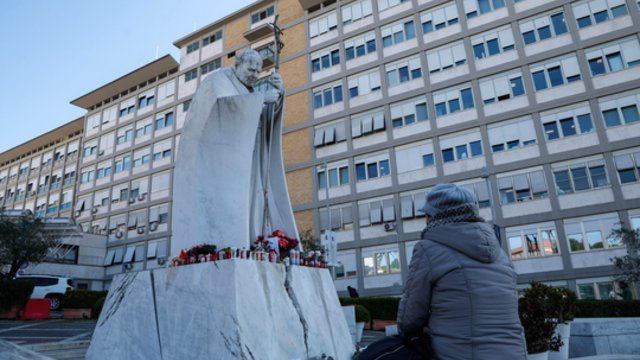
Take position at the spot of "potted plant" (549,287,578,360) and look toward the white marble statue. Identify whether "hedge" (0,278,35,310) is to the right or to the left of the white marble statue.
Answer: right

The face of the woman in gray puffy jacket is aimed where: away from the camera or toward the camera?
away from the camera

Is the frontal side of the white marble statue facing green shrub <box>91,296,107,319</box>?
no

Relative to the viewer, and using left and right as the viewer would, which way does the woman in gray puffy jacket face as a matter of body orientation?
facing away from the viewer and to the left of the viewer

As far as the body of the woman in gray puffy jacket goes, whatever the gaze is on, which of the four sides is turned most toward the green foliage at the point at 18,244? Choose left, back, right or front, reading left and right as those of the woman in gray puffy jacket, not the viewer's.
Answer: front

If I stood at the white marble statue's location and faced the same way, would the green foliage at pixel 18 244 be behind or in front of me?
behind

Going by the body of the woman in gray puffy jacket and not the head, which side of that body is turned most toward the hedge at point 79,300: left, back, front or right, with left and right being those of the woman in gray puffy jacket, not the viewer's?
front

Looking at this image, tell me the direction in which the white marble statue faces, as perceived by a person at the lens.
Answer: facing the viewer and to the right of the viewer

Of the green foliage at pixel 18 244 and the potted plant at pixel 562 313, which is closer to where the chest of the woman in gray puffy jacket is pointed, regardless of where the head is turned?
the green foliage

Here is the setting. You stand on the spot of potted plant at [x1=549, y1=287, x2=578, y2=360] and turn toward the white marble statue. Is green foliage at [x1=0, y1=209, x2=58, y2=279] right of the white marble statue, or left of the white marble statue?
right

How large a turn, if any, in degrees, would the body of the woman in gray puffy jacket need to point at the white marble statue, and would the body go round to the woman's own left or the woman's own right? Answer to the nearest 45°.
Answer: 0° — they already face it

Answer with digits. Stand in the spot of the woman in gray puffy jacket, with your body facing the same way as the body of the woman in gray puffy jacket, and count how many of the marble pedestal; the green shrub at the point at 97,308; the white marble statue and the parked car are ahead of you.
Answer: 4

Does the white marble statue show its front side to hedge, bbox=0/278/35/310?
no
